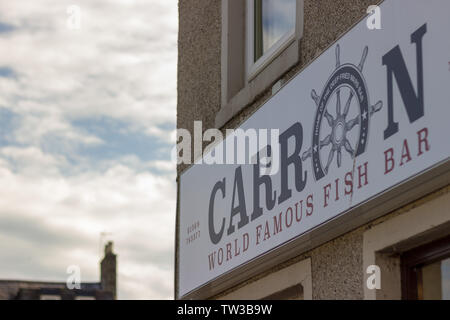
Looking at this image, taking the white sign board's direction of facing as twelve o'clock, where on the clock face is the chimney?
The chimney is roughly at 4 o'clock from the white sign board.

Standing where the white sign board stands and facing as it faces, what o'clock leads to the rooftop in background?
The rooftop in background is roughly at 4 o'clock from the white sign board.

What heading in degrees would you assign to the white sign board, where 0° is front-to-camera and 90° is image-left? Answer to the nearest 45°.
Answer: approximately 45°
